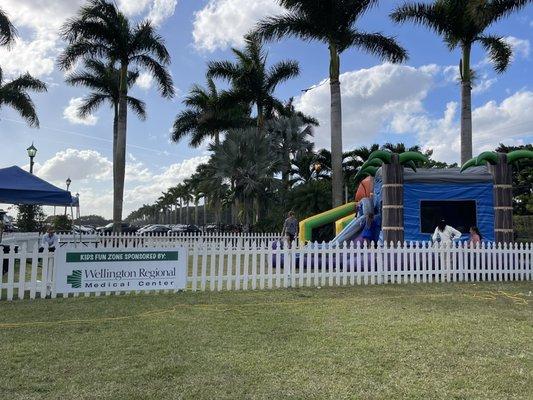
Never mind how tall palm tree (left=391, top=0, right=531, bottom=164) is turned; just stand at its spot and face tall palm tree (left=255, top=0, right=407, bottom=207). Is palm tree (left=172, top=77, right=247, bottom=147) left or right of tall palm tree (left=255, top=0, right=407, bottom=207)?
right

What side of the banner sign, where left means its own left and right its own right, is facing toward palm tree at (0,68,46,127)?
back

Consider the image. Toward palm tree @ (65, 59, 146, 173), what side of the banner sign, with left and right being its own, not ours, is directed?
back

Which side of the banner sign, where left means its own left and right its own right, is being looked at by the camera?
front

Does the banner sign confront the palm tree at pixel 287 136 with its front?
no

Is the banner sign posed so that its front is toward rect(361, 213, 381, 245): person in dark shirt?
no

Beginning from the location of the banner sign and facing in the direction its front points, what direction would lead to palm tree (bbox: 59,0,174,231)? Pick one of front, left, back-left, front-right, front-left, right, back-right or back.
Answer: back

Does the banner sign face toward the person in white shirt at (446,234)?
no

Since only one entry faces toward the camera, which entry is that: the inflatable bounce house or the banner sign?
the banner sign

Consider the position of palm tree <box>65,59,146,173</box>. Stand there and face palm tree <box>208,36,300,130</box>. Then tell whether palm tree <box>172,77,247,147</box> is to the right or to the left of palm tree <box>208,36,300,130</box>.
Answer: left
